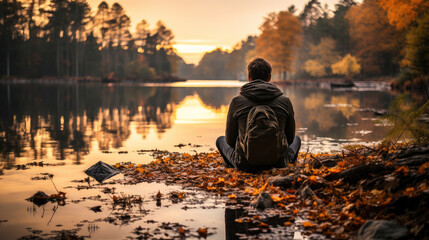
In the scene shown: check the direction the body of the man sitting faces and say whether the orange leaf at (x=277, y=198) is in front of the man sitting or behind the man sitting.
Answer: behind

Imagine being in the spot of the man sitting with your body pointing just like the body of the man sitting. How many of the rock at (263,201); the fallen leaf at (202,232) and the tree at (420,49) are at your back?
2

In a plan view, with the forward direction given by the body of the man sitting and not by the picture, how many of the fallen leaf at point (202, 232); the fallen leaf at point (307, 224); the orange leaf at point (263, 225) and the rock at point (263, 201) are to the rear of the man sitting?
4

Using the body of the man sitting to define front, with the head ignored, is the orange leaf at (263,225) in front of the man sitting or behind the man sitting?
behind

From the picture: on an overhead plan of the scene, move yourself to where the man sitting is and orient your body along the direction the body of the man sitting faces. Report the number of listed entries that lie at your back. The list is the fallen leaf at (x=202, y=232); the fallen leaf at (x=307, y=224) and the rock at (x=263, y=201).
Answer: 3

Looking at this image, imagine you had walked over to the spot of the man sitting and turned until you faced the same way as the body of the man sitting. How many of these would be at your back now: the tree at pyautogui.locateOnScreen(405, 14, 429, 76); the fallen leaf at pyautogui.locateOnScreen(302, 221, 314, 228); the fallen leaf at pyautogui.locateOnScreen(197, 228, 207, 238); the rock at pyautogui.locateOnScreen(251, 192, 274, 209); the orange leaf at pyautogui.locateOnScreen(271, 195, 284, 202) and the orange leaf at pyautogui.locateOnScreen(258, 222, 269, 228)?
5

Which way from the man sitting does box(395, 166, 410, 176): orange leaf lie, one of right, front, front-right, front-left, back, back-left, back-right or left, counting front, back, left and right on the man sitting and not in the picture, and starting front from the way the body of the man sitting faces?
back-right

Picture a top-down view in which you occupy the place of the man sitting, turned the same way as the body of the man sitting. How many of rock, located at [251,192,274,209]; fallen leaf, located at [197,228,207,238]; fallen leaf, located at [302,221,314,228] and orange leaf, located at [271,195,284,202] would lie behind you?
4

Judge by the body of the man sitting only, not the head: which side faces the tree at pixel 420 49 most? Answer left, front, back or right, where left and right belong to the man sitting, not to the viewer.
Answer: front

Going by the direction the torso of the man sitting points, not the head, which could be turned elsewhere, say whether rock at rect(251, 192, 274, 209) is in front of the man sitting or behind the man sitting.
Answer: behind

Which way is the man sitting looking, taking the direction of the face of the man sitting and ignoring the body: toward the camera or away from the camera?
away from the camera

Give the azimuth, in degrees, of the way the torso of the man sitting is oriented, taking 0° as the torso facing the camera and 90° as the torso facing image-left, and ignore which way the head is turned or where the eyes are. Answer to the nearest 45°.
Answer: approximately 180°

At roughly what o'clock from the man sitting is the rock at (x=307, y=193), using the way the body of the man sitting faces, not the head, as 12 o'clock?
The rock is roughly at 5 o'clock from the man sitting.
